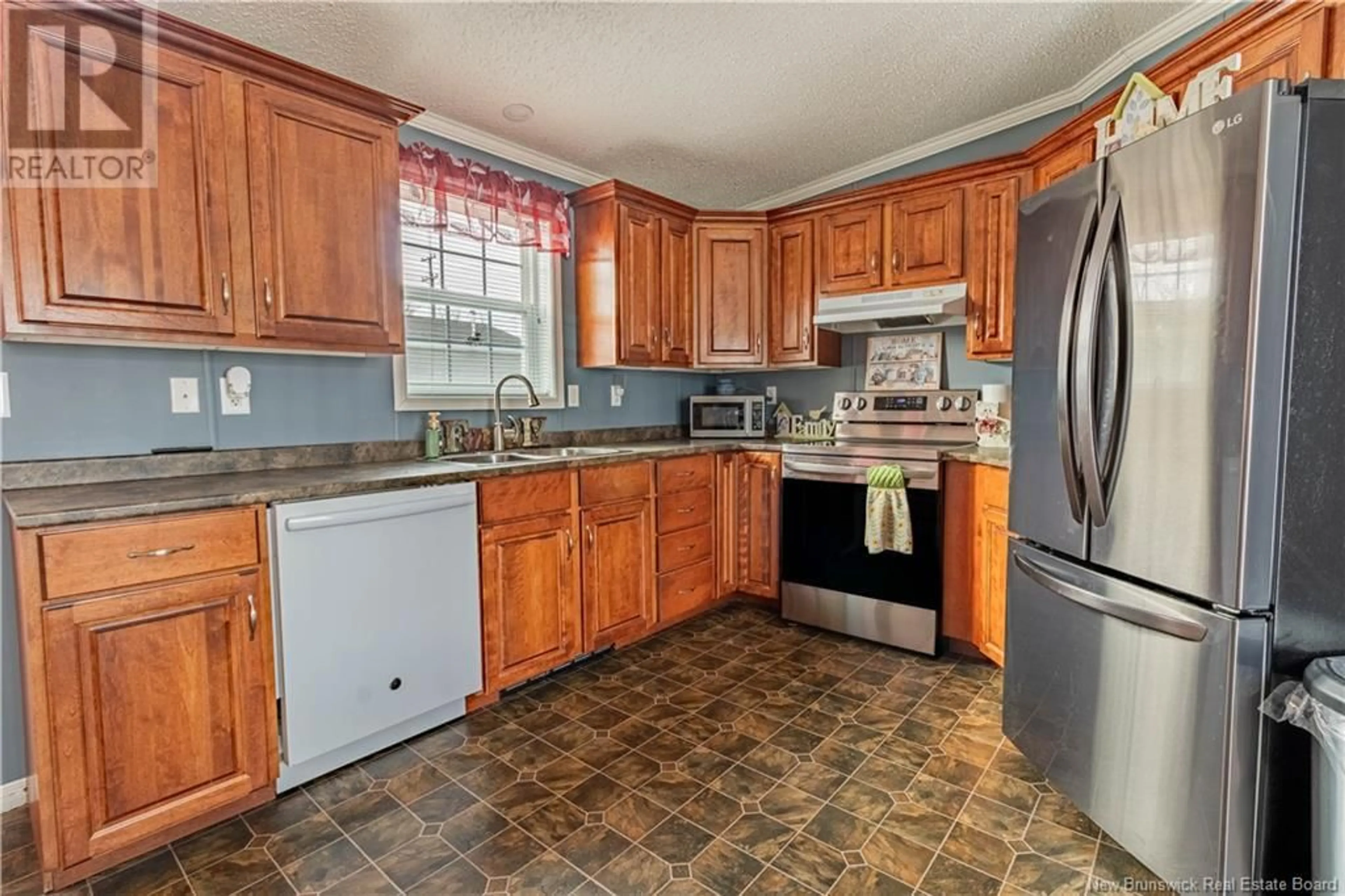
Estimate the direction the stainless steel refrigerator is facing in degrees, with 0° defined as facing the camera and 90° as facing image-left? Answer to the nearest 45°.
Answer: approximately 45°

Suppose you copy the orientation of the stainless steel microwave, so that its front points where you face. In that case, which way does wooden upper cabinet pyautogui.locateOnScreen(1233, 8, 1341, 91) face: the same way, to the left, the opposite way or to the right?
to the right

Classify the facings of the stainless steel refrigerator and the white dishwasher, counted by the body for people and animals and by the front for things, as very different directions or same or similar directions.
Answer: very different directions

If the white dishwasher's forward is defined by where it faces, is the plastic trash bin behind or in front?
in front

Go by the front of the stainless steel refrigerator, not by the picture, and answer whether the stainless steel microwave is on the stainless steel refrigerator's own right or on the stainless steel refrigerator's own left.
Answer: on the stainless steel refrigerator's own right

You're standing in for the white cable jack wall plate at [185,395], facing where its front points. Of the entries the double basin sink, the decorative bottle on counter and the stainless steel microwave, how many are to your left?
3

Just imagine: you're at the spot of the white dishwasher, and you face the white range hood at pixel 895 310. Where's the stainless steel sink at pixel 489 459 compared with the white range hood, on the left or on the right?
left

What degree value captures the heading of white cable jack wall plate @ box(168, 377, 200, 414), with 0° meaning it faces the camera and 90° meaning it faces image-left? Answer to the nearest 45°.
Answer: approximately 0°

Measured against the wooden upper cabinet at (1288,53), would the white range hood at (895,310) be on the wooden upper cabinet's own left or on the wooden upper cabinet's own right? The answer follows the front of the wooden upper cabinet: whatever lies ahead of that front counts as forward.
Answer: on the wooden upper cabinet's own right

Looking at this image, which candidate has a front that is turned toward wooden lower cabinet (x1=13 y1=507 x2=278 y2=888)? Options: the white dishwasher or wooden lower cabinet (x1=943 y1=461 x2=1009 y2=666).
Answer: wooden lower cabinet (x1=943 y1=461 x2=1009 y2=666)

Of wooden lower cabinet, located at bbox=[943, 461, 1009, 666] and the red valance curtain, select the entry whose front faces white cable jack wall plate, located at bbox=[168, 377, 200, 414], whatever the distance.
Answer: the wooden lower cabinet

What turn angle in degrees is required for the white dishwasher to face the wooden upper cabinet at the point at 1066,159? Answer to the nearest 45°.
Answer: approximately 45° to its left

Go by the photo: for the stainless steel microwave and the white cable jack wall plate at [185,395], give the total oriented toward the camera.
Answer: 2
